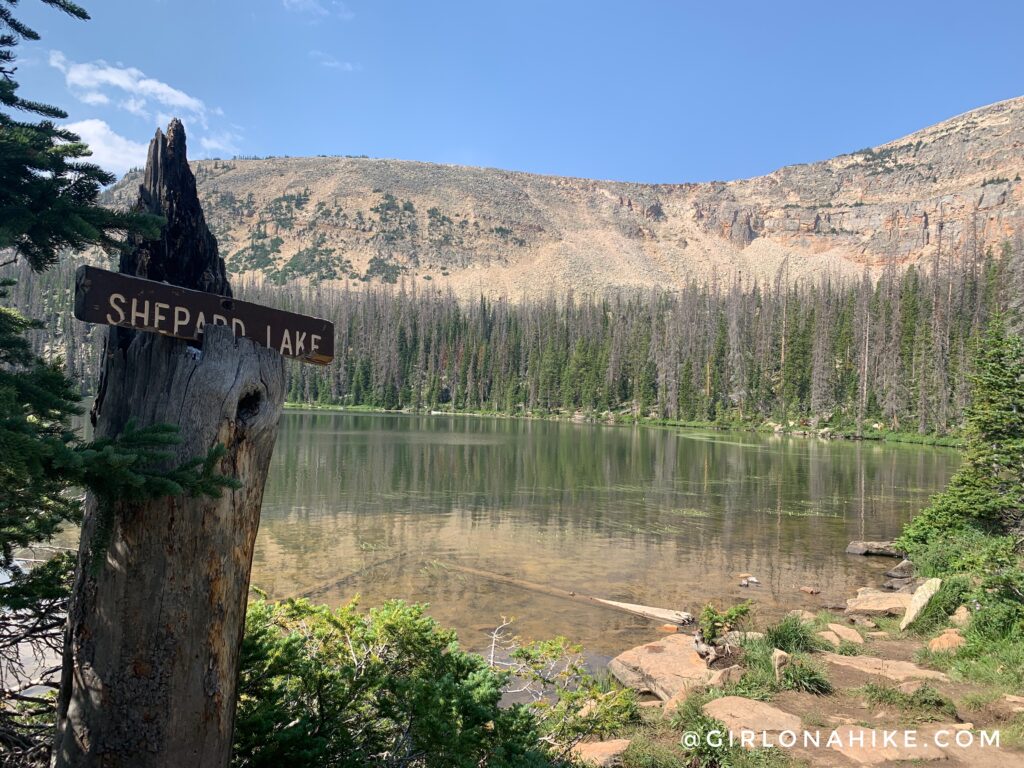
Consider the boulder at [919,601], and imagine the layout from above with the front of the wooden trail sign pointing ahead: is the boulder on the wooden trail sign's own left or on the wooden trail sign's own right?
on the wooden trail sign's own left

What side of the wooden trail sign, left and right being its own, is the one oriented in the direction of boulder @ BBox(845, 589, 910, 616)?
left

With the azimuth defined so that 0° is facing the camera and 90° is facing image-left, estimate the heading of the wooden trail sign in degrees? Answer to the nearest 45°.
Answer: approximately 315°

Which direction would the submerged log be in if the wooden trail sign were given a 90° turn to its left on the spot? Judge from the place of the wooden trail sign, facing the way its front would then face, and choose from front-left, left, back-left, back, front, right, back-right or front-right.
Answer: front

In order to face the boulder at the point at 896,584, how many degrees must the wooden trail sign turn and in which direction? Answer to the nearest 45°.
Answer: approximately 90° to its left

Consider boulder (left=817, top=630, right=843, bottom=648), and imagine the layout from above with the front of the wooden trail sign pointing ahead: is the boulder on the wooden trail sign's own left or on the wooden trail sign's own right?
on the wooden trail sign's own left

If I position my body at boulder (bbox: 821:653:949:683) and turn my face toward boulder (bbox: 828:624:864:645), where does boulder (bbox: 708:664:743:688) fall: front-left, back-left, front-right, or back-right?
back-left

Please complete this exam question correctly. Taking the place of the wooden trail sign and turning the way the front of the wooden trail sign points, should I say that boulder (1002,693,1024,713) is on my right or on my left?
on my left

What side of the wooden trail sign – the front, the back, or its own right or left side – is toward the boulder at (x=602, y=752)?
left

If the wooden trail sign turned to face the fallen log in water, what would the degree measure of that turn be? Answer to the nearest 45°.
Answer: approximately 135° to its left
